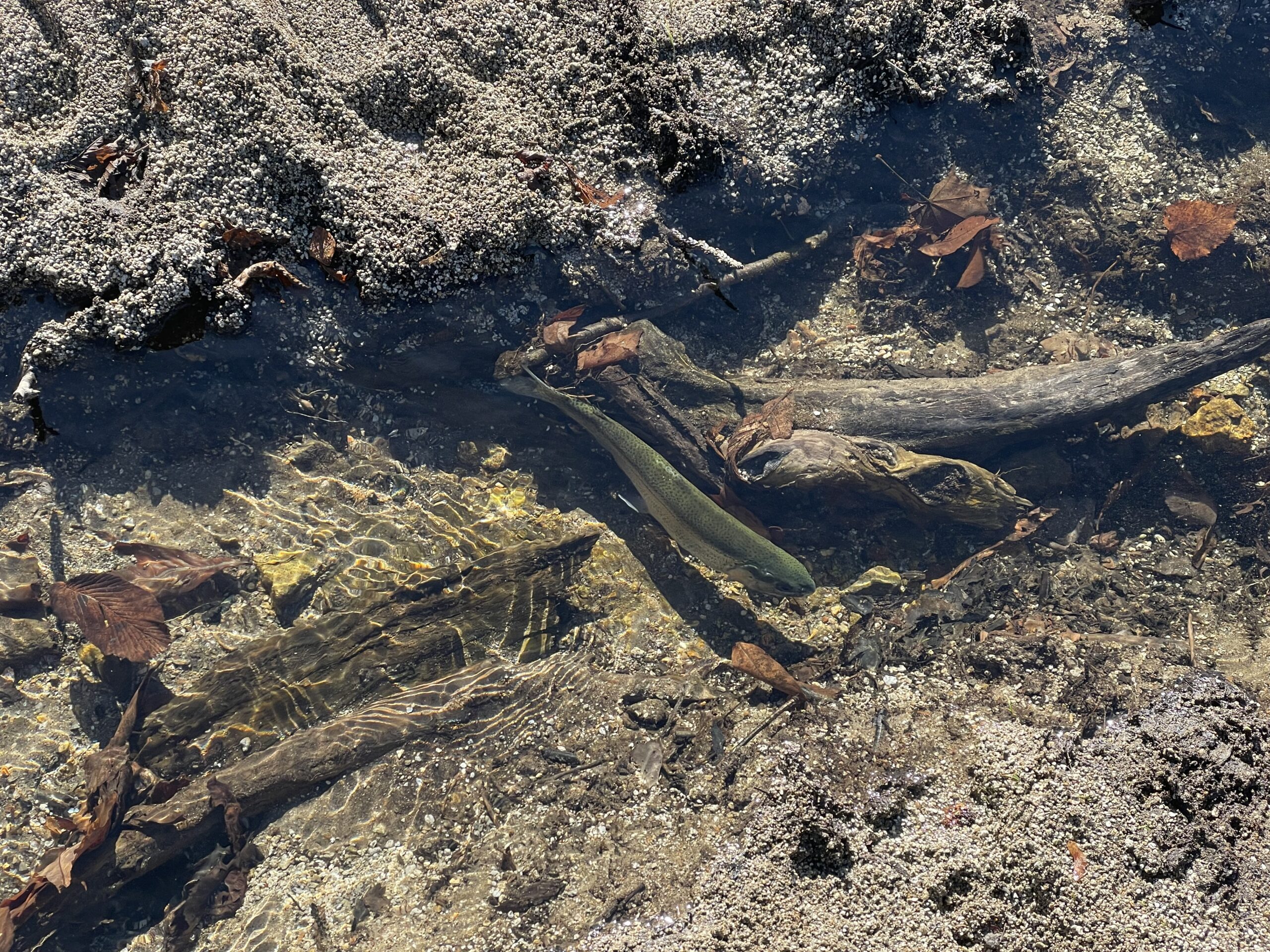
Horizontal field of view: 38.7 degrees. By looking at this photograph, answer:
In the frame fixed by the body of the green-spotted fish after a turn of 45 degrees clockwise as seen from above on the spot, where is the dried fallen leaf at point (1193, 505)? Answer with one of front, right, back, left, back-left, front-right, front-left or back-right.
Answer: left

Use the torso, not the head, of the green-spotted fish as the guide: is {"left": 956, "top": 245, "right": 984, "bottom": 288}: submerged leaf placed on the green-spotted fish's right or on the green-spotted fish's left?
on the green-spotted fish's left

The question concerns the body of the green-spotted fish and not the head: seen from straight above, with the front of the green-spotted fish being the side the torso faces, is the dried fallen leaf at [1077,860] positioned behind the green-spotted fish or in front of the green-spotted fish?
in front

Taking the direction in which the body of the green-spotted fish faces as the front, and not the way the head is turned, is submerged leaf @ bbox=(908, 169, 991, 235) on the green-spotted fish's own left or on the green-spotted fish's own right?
on the green-spotted fish's own left

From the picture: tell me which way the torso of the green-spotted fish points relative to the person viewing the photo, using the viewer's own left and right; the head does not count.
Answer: facing the viewer and to the right of the viewer

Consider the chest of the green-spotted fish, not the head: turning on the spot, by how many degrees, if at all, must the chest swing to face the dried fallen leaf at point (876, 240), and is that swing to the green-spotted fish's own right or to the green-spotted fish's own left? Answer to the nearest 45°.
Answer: approximately 90° to the green-spotted fish's own left

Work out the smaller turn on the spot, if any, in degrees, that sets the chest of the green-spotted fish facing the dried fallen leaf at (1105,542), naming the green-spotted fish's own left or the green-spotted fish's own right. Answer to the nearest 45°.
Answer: approximately 45° to the green-spotted fish's own left
